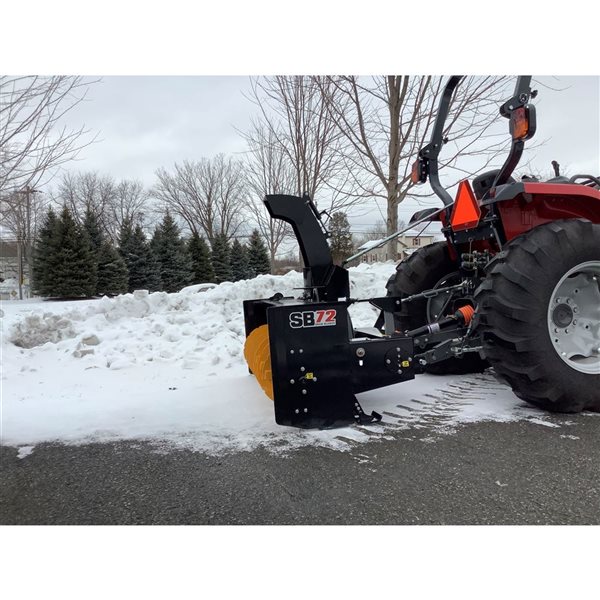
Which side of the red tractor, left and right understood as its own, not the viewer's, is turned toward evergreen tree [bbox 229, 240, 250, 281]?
left

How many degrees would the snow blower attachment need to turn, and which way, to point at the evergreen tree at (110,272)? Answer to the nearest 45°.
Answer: approximately 45° to its right

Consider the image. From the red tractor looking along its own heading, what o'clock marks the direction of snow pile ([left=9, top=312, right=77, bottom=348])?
The snow pile is roughly at 8 o'clock from the red tractor.

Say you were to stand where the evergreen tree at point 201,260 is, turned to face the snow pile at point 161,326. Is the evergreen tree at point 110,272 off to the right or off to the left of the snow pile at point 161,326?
right

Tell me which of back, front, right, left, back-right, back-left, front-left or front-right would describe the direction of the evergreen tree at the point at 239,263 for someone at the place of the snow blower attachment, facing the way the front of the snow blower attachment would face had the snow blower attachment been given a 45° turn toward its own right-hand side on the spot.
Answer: front-right

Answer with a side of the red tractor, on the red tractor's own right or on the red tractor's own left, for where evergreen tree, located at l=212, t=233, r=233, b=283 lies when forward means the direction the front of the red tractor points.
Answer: on the red tractor's own left

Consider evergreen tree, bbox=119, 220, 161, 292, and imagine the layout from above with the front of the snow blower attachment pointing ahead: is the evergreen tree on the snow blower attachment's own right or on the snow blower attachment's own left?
on the snow blower attachment's own right

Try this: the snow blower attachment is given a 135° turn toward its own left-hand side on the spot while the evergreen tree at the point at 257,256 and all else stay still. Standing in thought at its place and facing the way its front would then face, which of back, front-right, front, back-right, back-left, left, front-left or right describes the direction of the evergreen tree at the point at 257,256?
back-left

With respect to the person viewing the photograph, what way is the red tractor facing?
facing away from the viewer and to the right of the viewer

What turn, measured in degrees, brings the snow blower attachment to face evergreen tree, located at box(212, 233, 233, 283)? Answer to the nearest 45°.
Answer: approximately 90° to its right

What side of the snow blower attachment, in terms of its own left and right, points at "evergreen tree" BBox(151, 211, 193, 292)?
right

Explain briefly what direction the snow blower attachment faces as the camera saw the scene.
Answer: facing to the left of the viewer

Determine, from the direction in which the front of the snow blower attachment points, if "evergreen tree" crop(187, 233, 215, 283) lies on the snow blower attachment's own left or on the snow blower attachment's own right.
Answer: on the snow blower attachment's own right

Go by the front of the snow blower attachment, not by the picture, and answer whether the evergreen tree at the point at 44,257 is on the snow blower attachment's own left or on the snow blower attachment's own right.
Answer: on the snow blower attachment's own right

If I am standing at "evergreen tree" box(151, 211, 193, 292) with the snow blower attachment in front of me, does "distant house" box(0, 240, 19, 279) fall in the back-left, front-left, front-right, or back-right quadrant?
back-right
